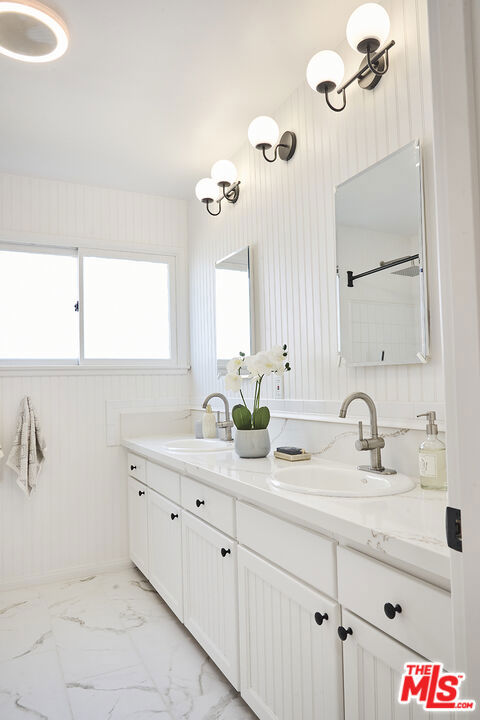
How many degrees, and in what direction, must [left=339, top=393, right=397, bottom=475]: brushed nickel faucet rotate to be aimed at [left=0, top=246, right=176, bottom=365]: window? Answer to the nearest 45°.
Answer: approximately 90° to its right

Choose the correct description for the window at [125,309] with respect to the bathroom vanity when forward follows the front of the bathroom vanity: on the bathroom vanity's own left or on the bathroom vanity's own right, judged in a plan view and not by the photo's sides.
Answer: on the bathroom vanity's own right

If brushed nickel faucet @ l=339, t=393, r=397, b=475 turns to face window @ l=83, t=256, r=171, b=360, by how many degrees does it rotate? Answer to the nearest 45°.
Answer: approximately 90° to its right

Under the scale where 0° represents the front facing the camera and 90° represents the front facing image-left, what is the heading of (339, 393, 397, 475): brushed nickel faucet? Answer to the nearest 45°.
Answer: approximately 45°

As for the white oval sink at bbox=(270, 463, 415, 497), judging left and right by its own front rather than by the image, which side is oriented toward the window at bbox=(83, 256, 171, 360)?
right

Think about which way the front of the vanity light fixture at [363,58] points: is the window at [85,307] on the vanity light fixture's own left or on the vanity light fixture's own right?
on the vanity light fixture's own right
